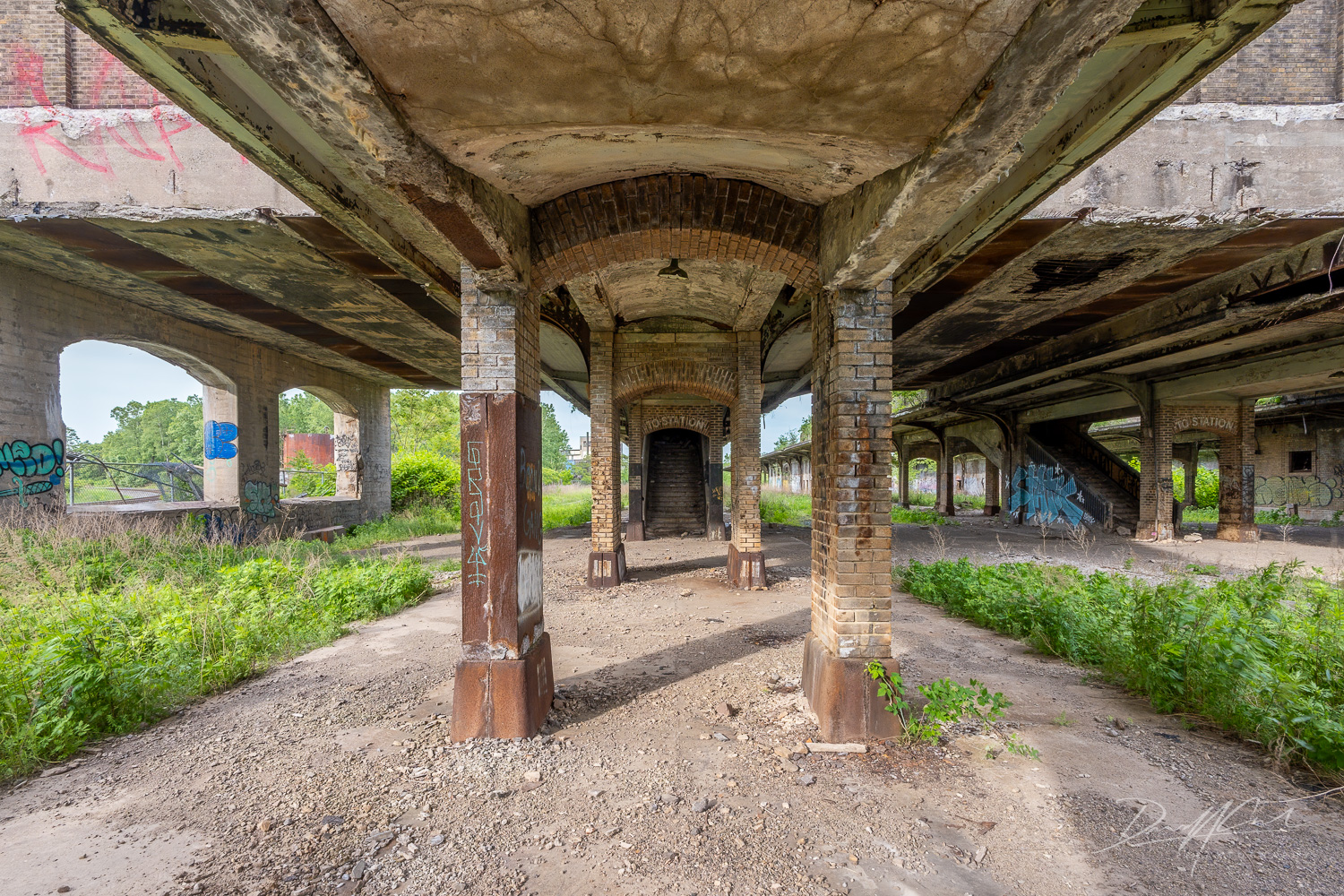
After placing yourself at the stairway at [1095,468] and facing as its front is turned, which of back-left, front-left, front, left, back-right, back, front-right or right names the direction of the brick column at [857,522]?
front-right

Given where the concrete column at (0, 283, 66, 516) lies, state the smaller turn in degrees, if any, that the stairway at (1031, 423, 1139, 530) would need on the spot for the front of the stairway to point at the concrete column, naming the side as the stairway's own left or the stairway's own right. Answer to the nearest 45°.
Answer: approximately 90° to the stairway's own right

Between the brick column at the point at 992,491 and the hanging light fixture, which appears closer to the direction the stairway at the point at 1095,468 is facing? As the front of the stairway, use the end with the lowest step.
the hanging light fixture

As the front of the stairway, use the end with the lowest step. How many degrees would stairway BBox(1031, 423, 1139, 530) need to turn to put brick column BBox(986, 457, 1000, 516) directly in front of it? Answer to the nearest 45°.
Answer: approximately 180°

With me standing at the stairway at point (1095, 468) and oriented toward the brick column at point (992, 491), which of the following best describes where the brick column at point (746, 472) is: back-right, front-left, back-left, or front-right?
back-left

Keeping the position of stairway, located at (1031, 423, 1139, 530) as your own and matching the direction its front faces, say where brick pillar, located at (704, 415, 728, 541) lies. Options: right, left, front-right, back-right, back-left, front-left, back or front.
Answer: right
